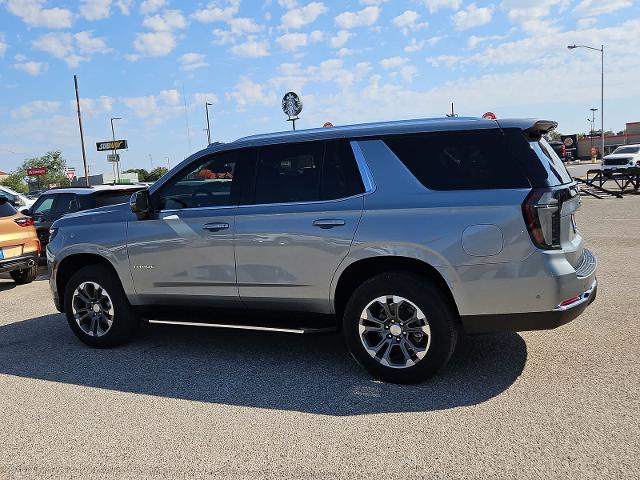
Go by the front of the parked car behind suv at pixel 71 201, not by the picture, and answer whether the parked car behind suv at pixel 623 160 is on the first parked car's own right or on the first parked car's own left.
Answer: on the first parked car's own right

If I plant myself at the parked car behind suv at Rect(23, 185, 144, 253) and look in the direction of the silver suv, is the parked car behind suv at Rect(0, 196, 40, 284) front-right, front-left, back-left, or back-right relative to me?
front-right

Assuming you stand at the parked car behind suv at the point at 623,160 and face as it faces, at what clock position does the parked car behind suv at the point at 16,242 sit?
the parked car behind suv at the point at 16,242 is roughly at 11 o'clock from the parked car behind suv at the point at 623,160.

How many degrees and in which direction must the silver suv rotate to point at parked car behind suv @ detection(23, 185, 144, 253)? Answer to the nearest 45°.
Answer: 0° — it already faces it

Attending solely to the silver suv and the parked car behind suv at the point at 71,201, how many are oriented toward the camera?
0

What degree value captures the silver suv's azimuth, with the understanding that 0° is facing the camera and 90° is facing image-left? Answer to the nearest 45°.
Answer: approximately 135°

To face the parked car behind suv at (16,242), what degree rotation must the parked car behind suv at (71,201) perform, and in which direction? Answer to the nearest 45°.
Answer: approximately 90° to its left

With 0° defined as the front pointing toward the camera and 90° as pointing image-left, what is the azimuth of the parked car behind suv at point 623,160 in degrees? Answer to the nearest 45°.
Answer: approximately 45°

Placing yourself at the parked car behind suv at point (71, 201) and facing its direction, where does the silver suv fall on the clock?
The silver suv is roughly at 7 o'clock from the parked car behind suv.
